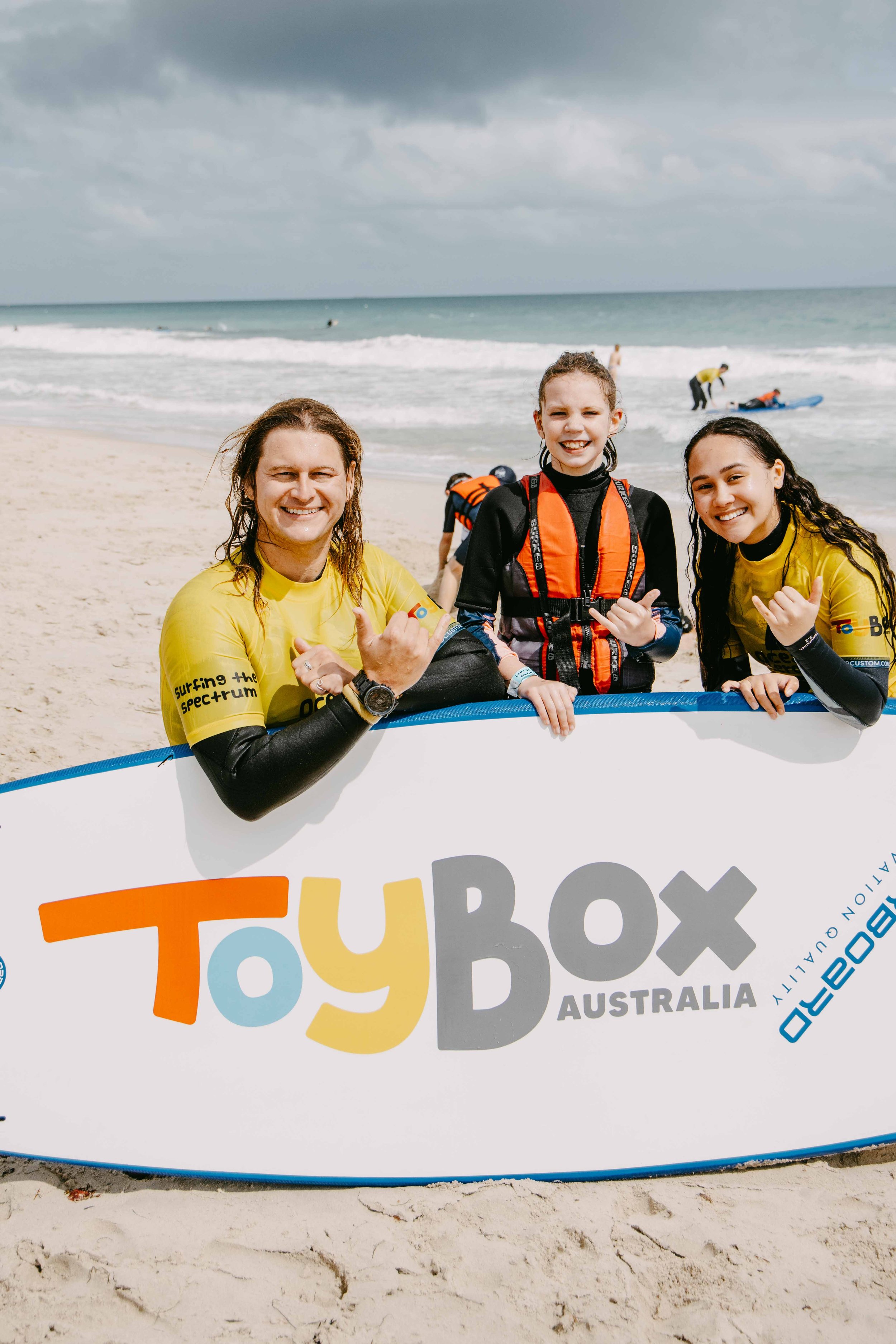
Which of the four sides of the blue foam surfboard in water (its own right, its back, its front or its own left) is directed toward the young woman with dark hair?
right

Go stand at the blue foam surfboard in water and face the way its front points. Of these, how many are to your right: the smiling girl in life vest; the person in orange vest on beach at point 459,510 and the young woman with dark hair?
3

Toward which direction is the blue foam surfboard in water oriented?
to the viewer's right

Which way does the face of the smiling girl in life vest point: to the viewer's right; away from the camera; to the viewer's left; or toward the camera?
toward the camera

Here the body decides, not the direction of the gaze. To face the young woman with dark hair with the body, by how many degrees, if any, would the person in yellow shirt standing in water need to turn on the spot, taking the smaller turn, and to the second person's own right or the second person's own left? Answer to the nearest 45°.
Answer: approximately 90° to the second person's own right

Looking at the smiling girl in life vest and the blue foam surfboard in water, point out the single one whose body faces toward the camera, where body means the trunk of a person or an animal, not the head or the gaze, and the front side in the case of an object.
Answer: the smiling girl in life vest

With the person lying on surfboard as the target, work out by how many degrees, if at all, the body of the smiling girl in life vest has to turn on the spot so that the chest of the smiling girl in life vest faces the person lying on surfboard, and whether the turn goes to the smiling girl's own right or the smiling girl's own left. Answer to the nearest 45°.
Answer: approximately 180°

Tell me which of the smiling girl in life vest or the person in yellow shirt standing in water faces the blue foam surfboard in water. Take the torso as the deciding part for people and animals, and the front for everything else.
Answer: the person in yellow shirt standing in water

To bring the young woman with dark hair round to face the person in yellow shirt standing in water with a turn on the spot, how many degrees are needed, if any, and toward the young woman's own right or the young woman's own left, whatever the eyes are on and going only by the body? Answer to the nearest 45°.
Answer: approximately 135° to the young woman's own right

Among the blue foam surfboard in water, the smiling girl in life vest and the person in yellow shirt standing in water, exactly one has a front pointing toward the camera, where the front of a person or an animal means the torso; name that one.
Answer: the smiling girl in life vest

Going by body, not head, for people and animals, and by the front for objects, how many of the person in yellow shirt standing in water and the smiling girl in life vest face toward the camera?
1

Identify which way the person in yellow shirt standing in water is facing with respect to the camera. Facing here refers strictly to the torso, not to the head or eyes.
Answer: to the viewer's right

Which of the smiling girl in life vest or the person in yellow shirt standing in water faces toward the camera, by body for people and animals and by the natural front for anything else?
the smiling girl in life vest

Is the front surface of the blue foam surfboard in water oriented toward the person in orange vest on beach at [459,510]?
no

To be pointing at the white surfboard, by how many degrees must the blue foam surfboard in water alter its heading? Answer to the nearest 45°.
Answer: approximately 90° to its right

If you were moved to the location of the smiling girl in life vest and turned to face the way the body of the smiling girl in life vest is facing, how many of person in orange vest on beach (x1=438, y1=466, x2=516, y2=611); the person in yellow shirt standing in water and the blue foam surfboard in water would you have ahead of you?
0

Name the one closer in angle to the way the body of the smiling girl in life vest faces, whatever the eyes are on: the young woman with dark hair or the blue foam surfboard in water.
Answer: the young woman with dark hair

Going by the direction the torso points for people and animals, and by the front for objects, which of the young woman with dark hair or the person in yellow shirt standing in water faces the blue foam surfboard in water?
the person in yellow shirt standing in water

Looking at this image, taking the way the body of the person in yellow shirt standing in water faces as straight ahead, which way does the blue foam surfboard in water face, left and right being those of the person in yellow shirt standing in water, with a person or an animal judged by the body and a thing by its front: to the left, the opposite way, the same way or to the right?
the same way

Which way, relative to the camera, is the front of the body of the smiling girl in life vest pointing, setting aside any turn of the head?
toward the camera
